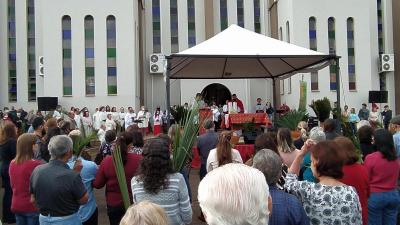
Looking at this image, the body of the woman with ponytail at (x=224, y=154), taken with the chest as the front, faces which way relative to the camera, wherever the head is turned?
away from the camera

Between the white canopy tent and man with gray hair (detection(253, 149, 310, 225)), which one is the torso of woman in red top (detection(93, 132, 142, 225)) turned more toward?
the white canopy tent

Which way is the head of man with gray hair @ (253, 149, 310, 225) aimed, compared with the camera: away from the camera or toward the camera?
away from the camera

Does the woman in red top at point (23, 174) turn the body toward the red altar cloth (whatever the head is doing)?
yes

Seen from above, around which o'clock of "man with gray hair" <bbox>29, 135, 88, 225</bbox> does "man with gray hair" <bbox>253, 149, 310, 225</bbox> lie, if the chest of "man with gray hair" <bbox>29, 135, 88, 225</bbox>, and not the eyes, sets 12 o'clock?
"man with gray hair" <bbox>253, 149, 310, 225</bbox> is roughly at 3 o'clock from "man with gray hair" <bbox>29, 135, 88, 225</bbox>.

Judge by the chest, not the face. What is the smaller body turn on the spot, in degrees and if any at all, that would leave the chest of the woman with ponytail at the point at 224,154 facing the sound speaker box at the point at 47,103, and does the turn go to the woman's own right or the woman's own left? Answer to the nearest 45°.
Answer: approximately 45° to the woman's own left

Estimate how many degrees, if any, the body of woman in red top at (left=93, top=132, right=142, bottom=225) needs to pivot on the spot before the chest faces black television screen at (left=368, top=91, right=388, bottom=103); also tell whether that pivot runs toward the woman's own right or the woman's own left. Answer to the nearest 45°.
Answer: approximately 45° to the woman's own right

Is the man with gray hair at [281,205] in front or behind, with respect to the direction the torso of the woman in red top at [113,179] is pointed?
behind

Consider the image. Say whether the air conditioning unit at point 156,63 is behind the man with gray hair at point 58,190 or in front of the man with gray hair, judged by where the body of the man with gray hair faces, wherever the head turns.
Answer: in front

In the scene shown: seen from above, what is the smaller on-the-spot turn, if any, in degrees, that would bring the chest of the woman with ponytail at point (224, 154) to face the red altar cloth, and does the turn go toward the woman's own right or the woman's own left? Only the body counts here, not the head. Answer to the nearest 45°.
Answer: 0° — they already face it

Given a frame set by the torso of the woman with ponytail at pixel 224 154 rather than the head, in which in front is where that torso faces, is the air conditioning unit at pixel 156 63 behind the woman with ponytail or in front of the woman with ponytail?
in front

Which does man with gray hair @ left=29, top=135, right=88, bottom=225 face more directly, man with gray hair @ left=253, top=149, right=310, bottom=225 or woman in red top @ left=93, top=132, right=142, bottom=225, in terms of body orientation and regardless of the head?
the woman in red top

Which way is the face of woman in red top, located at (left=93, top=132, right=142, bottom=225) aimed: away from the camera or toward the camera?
away from the camera

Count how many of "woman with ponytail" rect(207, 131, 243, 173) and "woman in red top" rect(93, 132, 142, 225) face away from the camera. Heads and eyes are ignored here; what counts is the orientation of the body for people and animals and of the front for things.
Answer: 2

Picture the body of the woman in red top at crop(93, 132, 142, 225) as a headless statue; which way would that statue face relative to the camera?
away from the camera
